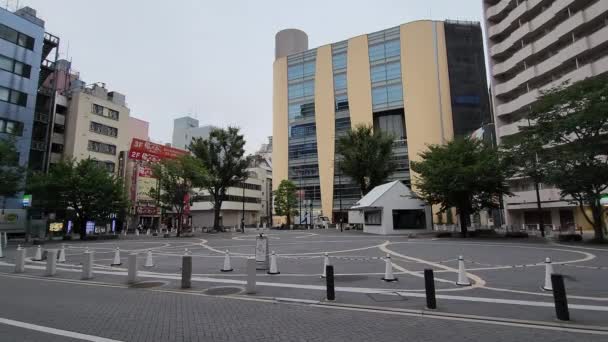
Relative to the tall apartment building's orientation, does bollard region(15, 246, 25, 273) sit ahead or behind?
ahead

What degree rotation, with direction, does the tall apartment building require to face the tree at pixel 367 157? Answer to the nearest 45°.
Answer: approximately 45° to its right

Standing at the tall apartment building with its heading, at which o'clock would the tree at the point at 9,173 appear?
The tree is roughly at 12 o'clock from the tall apartment building.

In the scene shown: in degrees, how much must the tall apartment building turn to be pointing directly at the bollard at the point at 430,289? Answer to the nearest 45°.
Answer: approximately 45° to its left

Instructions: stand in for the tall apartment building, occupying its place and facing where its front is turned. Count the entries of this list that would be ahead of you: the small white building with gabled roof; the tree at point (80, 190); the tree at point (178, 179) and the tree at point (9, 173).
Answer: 4

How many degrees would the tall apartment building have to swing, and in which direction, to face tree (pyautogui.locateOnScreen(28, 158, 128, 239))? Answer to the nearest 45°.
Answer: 0° — it already faces it

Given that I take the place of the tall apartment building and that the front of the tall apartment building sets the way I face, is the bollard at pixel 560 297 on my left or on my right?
on my left

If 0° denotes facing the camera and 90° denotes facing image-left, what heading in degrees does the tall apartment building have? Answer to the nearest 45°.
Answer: approximately 45°

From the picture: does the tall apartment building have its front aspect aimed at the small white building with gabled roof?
yes
